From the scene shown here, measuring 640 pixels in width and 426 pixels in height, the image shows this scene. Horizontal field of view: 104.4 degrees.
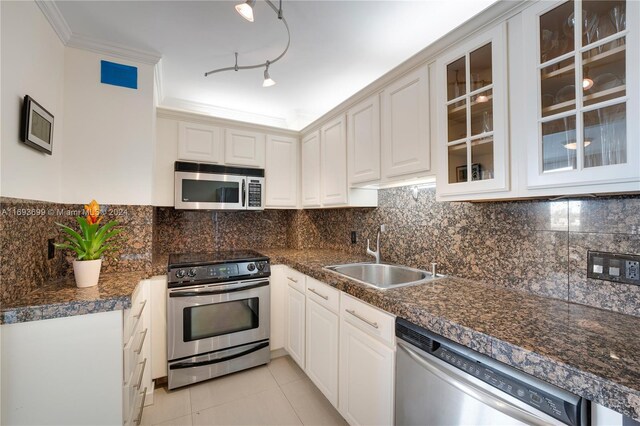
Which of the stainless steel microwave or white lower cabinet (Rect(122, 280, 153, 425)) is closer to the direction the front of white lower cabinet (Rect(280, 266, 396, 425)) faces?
the white lower cabinet

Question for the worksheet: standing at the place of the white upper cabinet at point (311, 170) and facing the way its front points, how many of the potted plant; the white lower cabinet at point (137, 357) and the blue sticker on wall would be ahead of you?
3

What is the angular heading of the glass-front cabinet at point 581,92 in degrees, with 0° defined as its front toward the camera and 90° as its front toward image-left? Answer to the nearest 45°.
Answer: approximately 45°
